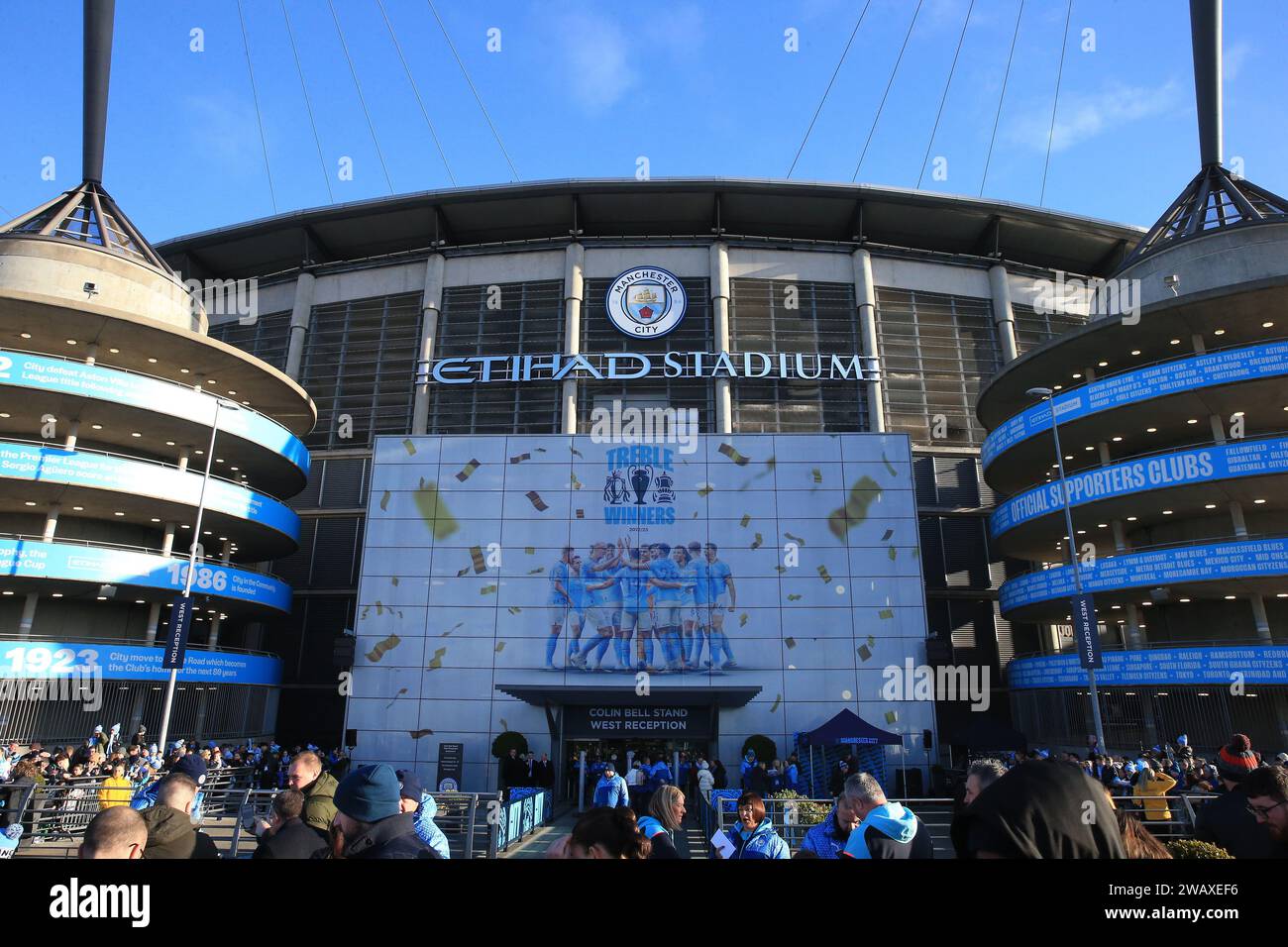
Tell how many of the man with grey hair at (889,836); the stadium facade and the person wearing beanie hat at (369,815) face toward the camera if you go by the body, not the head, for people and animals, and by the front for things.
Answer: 1

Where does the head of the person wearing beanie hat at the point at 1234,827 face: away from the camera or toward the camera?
away from the camera

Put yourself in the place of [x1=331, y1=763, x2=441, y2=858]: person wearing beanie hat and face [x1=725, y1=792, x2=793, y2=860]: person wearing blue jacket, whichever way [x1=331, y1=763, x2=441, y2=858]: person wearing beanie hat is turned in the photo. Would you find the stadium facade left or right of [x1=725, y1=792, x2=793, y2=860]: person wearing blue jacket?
left

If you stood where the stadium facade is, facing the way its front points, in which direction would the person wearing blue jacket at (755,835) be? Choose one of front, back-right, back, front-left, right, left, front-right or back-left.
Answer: front

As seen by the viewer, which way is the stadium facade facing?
toward the camera

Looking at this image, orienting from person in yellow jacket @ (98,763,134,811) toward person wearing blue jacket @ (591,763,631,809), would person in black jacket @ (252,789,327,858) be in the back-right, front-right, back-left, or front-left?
front-right

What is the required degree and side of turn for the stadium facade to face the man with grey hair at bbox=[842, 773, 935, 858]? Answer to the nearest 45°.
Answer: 0° — it already faces them

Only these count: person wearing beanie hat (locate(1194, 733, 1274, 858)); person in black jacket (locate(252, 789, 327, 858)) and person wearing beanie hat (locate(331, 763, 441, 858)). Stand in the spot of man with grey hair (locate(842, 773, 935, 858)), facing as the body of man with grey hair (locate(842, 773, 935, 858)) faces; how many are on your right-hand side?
1

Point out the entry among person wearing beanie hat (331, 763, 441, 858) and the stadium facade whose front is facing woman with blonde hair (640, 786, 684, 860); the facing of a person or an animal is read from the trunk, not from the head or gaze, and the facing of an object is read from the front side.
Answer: the stadium facade

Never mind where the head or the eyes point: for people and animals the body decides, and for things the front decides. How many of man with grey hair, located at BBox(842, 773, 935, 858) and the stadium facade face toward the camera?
1
